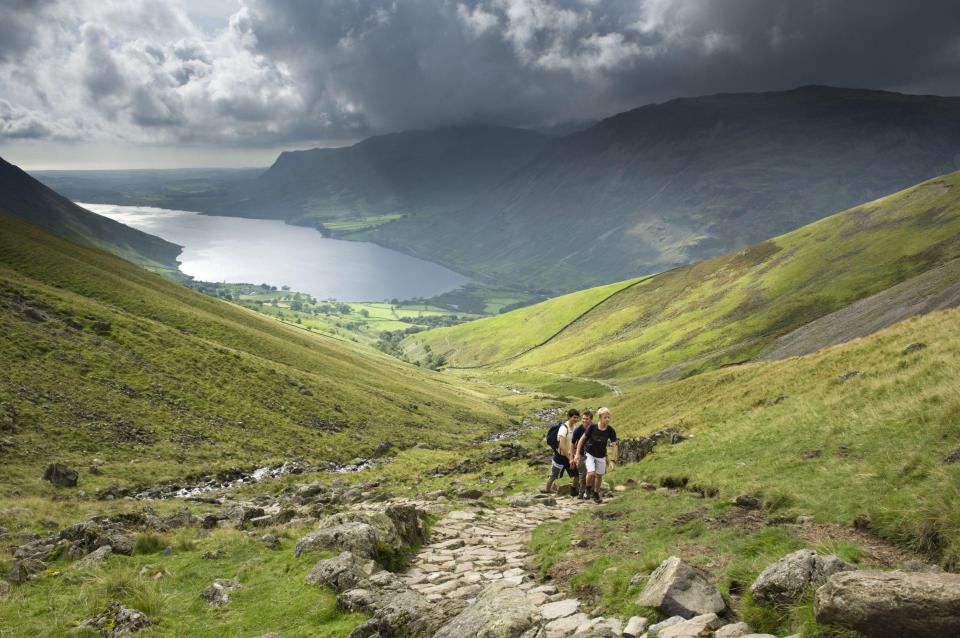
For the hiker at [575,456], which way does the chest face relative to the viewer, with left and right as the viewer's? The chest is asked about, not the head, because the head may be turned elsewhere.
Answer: facing the viewer

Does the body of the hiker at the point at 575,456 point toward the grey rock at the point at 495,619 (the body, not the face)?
yes

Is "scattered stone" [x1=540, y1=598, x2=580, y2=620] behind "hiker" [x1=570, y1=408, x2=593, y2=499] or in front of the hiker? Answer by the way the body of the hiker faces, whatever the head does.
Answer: in front

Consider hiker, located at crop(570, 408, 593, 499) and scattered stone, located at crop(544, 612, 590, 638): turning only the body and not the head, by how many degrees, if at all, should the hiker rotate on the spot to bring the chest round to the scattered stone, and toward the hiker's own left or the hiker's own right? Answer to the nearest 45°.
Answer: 0° — they already face it

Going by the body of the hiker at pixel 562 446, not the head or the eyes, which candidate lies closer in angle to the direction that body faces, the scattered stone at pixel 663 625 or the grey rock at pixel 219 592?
the scattered stone

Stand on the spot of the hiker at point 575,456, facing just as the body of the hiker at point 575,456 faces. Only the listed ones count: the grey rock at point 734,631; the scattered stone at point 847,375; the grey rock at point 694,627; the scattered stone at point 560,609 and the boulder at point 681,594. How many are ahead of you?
4

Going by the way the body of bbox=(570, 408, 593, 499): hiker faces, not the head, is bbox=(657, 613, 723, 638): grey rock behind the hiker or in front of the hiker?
in front

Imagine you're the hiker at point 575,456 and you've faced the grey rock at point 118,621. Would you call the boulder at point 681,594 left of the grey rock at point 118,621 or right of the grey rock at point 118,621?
left
